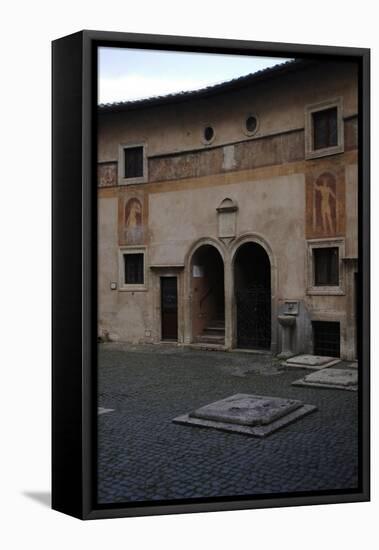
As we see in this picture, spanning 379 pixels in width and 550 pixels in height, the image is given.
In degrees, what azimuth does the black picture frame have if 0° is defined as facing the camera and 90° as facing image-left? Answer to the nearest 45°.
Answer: approximately 315°
